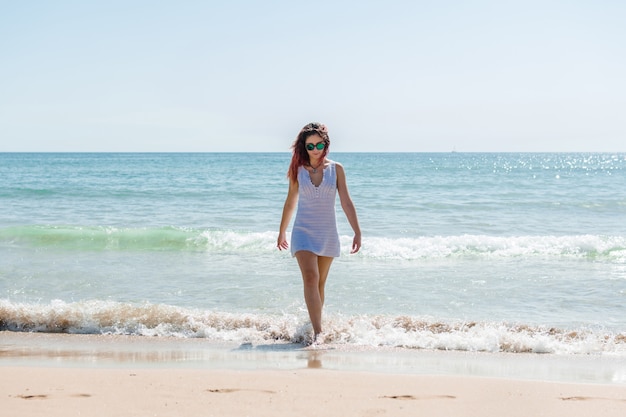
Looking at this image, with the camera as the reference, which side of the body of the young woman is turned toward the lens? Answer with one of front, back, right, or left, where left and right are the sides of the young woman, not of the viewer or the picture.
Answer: front
